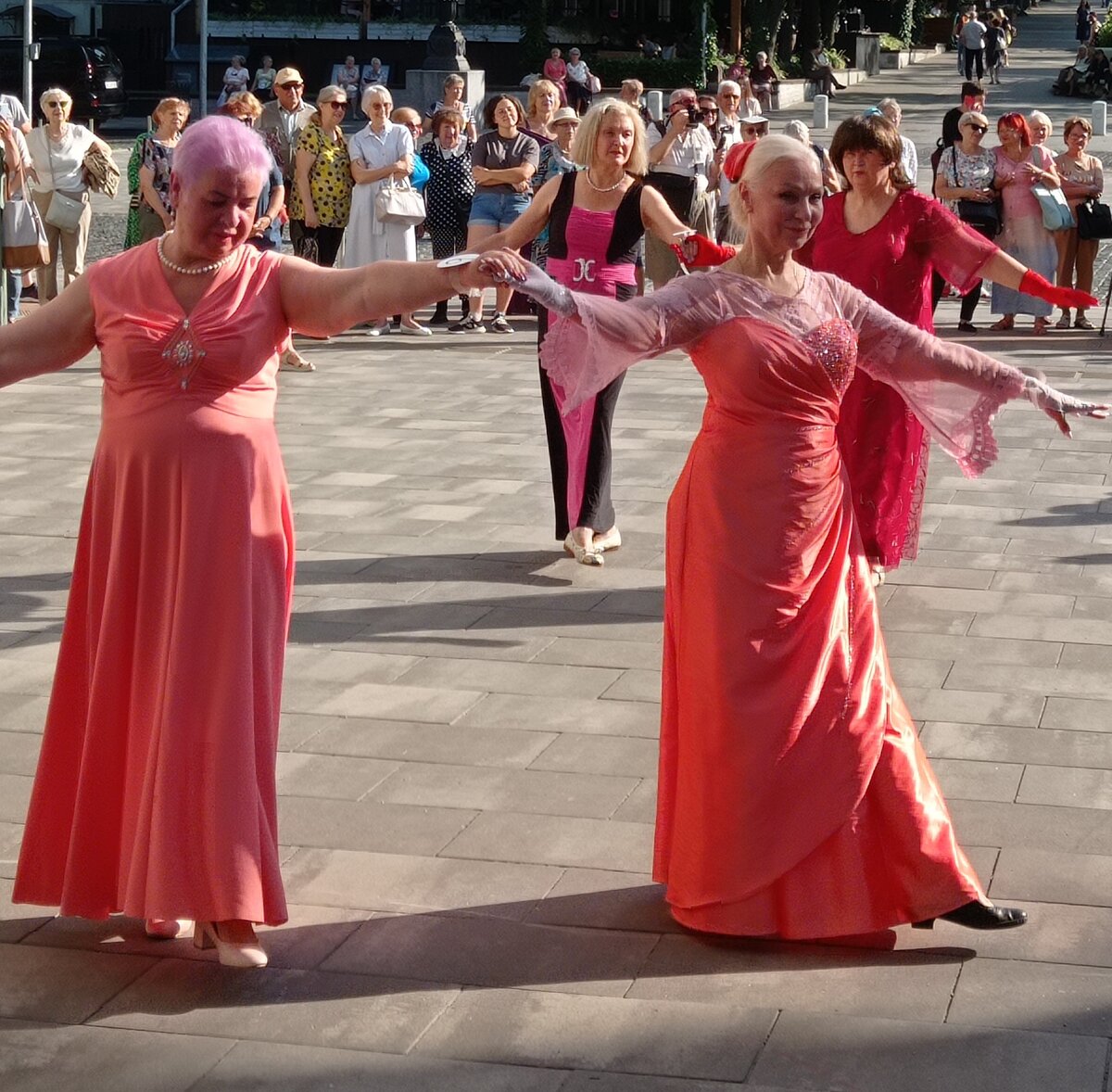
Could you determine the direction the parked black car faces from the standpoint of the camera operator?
facing away from the viewer and to the left of the viewer

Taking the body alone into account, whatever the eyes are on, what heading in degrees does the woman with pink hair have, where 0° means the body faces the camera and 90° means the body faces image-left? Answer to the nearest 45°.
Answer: approximately 0°

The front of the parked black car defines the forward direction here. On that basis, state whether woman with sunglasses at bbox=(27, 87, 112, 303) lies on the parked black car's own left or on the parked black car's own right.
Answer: on the parked black car's own left

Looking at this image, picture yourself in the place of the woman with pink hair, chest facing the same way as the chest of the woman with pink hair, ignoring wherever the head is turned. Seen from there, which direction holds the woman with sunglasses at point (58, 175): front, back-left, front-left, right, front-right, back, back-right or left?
back

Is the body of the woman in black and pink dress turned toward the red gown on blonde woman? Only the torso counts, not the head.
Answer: yes

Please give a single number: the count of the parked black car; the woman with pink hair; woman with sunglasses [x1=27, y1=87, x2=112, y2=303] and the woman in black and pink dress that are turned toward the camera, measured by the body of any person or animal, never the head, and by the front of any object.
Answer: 3

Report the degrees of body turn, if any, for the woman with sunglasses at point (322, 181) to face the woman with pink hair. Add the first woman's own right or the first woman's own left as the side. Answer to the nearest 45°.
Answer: approximately 45° to the first woman's own right

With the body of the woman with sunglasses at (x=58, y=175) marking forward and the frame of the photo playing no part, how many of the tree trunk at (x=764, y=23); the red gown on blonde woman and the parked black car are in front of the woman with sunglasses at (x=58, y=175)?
1

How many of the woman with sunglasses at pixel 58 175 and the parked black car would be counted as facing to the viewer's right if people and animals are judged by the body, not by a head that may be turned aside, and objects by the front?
0

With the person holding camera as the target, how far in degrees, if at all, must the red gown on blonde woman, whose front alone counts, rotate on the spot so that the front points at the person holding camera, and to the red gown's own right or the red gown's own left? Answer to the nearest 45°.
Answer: approximately 135° to the red gown's own left

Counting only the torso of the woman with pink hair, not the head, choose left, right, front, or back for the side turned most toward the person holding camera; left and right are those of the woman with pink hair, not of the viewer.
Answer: back

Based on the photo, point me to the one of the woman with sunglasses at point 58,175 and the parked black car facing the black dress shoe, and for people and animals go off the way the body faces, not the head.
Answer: the woman with sunglasses

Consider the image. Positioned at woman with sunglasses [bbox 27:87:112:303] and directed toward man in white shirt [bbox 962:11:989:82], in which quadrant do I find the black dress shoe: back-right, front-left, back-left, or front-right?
back-right

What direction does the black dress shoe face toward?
to the viewer's right

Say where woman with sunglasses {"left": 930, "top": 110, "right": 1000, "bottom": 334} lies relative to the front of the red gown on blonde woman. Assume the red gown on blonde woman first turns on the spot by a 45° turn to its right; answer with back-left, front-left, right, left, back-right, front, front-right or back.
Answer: back

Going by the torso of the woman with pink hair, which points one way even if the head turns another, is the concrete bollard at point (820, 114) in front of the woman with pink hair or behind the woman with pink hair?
behind
